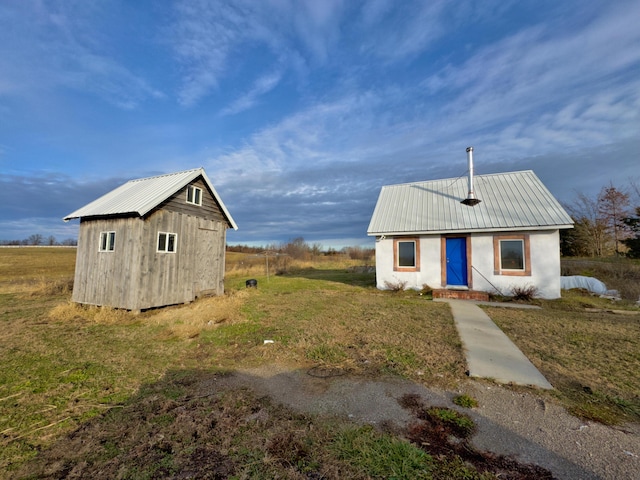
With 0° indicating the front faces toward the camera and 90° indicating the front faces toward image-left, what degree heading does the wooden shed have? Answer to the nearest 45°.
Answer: approximately 315°

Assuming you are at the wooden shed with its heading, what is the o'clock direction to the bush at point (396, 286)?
The bush is roughly at 11 o'clock from the wooden shed.

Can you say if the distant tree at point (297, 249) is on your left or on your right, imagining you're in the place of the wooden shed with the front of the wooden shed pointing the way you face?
on your left

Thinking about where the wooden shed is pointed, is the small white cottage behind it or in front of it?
in front

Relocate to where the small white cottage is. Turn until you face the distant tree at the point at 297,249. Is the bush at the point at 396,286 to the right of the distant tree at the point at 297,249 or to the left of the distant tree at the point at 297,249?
left

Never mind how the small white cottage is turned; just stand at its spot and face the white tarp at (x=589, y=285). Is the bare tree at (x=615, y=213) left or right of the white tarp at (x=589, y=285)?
left

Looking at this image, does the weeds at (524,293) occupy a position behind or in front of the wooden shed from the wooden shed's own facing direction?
in front

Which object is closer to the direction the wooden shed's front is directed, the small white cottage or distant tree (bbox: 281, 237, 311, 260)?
the small white cottage
